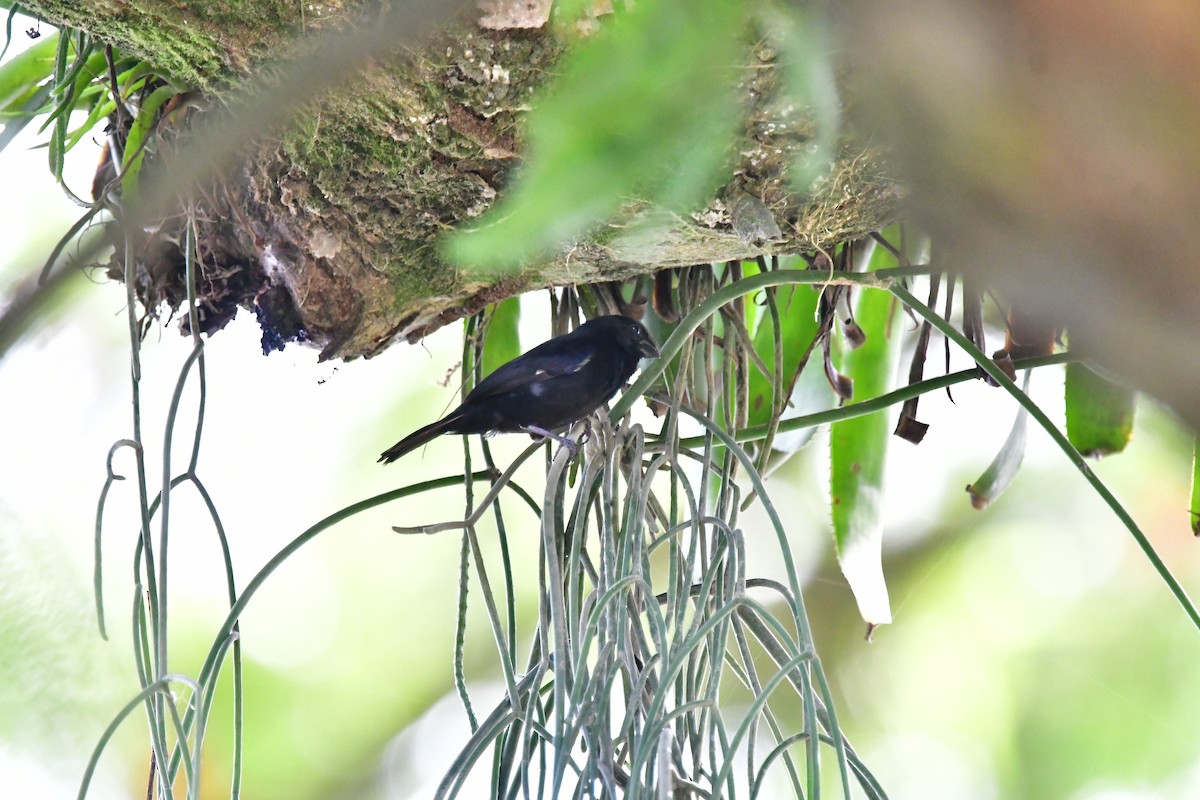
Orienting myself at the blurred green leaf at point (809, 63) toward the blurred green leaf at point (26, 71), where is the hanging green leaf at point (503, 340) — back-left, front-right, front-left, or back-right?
front-right

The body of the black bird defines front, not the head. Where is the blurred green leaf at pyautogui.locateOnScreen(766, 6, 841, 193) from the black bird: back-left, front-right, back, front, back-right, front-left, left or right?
right

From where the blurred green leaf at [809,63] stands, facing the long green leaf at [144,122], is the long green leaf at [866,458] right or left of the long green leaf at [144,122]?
right

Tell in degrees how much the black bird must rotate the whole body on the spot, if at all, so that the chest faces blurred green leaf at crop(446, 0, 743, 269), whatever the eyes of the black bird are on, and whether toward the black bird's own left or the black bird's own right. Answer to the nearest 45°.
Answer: approximately 90° to the black bird's own right

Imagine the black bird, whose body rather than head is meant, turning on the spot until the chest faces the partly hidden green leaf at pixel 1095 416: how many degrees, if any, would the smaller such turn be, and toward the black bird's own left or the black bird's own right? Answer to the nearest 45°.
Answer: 0° — it already faces it

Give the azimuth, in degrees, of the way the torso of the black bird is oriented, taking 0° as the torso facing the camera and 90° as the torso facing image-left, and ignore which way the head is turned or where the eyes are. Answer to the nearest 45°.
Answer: approximately 270°

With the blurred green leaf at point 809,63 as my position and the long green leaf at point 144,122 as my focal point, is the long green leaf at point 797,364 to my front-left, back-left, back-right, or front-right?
front-right
